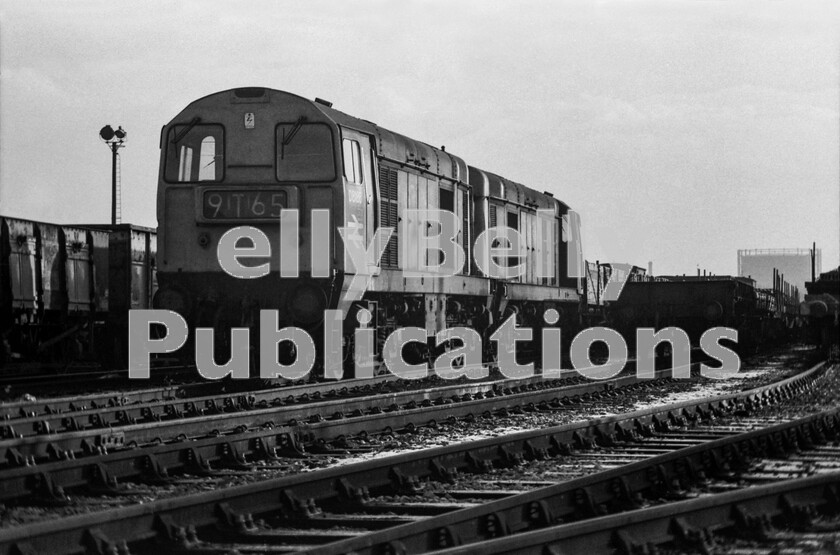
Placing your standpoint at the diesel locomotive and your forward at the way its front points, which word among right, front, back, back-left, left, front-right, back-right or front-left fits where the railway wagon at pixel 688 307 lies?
back

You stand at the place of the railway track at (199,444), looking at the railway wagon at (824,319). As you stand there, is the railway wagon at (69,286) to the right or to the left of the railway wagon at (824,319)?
left

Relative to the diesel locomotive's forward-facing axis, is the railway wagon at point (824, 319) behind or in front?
behind

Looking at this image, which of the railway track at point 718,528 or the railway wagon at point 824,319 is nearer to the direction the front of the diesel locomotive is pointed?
the railway track

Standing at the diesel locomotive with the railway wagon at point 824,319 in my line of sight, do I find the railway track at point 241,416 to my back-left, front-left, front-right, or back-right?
back-right

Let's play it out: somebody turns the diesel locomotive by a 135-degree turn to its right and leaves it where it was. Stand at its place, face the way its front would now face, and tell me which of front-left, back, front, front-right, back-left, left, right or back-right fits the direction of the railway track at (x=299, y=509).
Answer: back

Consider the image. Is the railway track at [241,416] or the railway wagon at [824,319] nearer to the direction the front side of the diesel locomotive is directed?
the railway track

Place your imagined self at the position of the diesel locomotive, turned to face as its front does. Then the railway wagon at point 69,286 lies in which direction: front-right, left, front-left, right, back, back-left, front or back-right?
right

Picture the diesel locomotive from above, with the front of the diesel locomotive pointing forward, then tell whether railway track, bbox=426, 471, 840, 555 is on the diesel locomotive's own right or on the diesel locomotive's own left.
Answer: on the diesel locomotive's own left
